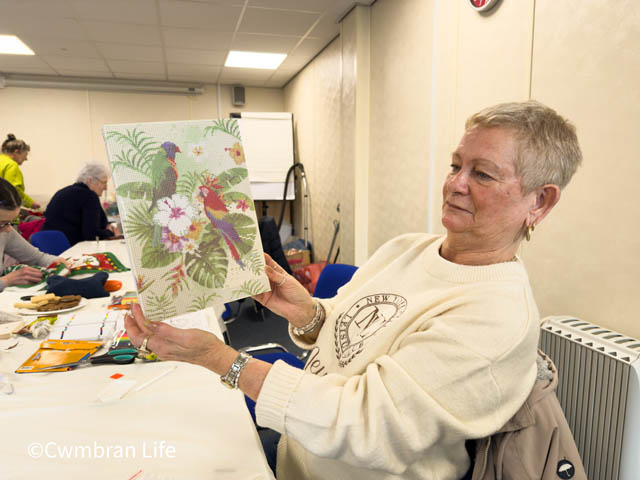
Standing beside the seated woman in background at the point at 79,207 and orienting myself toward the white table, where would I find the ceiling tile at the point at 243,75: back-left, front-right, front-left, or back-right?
back-left

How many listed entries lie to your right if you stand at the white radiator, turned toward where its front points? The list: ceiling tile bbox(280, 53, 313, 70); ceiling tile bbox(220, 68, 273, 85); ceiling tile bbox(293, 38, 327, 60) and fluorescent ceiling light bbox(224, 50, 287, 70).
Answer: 4

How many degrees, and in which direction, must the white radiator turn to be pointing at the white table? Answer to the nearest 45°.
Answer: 0° — it already faces it

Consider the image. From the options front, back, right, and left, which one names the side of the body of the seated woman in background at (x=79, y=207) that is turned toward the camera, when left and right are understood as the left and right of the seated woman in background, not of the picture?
right

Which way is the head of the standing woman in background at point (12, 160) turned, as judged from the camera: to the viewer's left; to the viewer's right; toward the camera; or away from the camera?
to the viewer's right

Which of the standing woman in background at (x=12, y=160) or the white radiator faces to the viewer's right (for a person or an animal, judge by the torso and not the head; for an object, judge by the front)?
the standing woman in background

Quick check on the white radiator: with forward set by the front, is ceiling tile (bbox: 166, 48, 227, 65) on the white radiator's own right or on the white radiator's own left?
on the white radiator's own right

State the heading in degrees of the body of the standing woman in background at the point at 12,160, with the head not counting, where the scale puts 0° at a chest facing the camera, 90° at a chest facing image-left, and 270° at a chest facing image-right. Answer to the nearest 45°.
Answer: approximately 270°

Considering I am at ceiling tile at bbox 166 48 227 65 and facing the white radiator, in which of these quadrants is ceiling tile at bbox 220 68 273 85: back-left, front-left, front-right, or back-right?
back-left

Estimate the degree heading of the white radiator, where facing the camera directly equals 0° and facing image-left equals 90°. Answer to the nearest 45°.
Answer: approximately 45°
